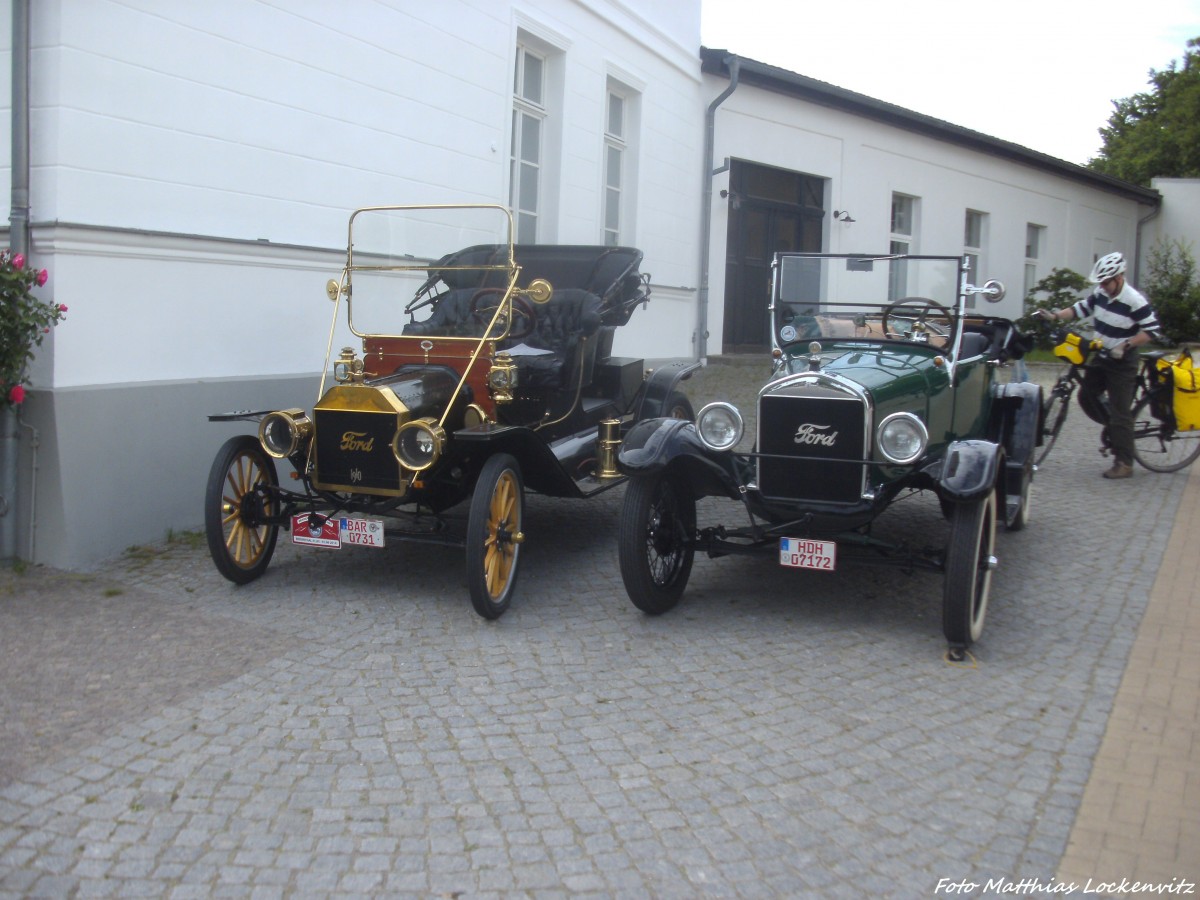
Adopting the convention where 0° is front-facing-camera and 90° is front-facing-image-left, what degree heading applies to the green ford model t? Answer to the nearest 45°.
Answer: approximately 45°

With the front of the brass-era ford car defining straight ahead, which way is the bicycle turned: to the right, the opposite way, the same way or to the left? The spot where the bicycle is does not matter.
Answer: to the right

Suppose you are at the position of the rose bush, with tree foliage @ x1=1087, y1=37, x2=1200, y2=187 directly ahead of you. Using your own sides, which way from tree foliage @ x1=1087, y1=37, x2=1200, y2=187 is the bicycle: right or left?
right

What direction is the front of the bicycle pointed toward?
to the viewer's left

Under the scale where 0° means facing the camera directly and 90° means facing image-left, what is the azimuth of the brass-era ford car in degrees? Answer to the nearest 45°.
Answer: approximately 45°

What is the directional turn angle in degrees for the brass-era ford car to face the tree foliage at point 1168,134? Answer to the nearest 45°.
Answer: approximately 180°

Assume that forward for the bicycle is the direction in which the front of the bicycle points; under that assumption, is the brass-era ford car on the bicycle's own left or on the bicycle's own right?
on the bicycle's own left
